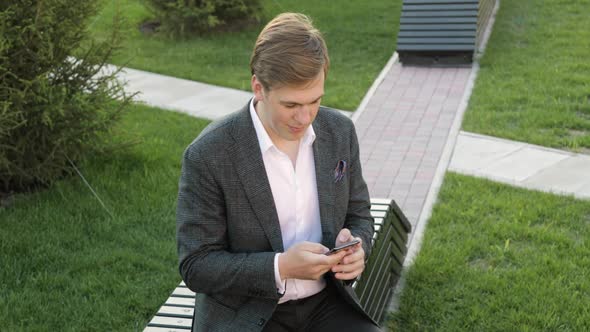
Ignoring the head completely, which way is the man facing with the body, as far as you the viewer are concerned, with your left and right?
facing the viewer and to the right of the viewer

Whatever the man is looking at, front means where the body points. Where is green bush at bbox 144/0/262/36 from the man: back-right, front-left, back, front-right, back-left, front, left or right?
back-left

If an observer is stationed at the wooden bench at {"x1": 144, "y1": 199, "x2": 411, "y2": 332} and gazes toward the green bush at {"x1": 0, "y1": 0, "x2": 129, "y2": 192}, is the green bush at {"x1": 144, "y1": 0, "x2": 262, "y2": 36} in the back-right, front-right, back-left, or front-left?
front-right

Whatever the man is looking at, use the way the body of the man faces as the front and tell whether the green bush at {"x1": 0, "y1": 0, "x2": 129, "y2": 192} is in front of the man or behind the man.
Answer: behind
